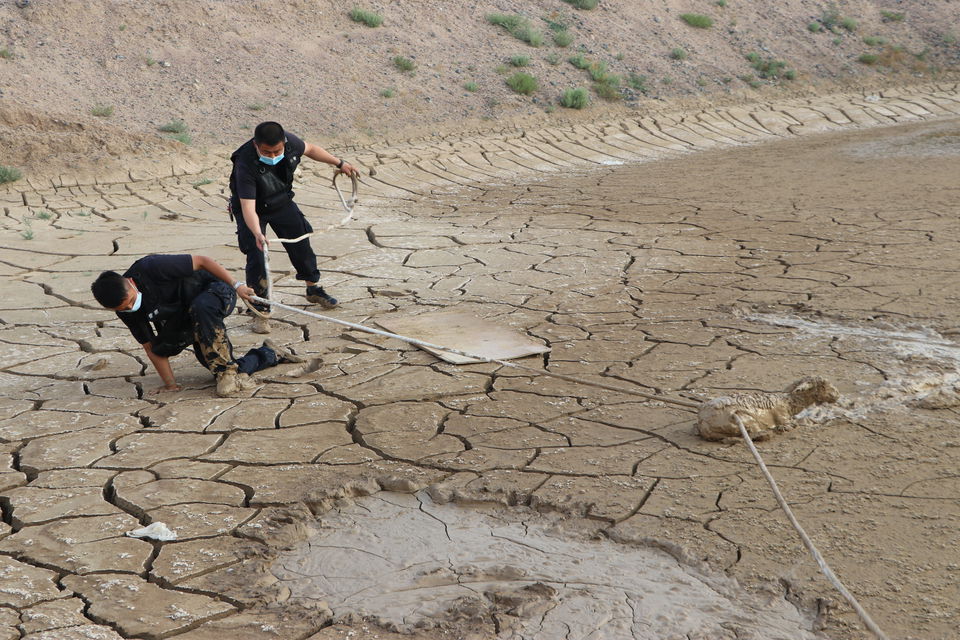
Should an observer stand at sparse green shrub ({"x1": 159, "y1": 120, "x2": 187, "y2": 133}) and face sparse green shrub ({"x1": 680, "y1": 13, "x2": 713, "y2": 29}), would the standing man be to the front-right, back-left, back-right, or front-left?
back-right

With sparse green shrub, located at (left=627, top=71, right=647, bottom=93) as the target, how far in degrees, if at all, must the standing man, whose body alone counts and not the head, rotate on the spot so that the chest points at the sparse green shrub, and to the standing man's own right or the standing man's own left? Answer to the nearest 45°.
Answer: approximately 90° to the standing man's own left

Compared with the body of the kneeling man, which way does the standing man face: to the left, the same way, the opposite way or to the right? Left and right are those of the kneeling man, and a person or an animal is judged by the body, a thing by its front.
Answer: to the left

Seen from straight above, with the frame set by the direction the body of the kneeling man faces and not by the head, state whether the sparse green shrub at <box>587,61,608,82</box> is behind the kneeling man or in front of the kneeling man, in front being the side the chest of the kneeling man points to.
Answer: behind

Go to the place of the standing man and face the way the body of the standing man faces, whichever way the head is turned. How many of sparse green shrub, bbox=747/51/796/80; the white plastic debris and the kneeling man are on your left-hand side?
1

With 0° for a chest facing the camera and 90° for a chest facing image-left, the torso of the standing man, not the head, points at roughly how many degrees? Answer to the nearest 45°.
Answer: approximately 315°

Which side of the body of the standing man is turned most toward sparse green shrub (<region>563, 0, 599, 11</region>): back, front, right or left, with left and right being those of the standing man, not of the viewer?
left

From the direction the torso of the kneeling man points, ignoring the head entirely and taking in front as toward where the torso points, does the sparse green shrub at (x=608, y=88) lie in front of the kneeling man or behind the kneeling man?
behind
